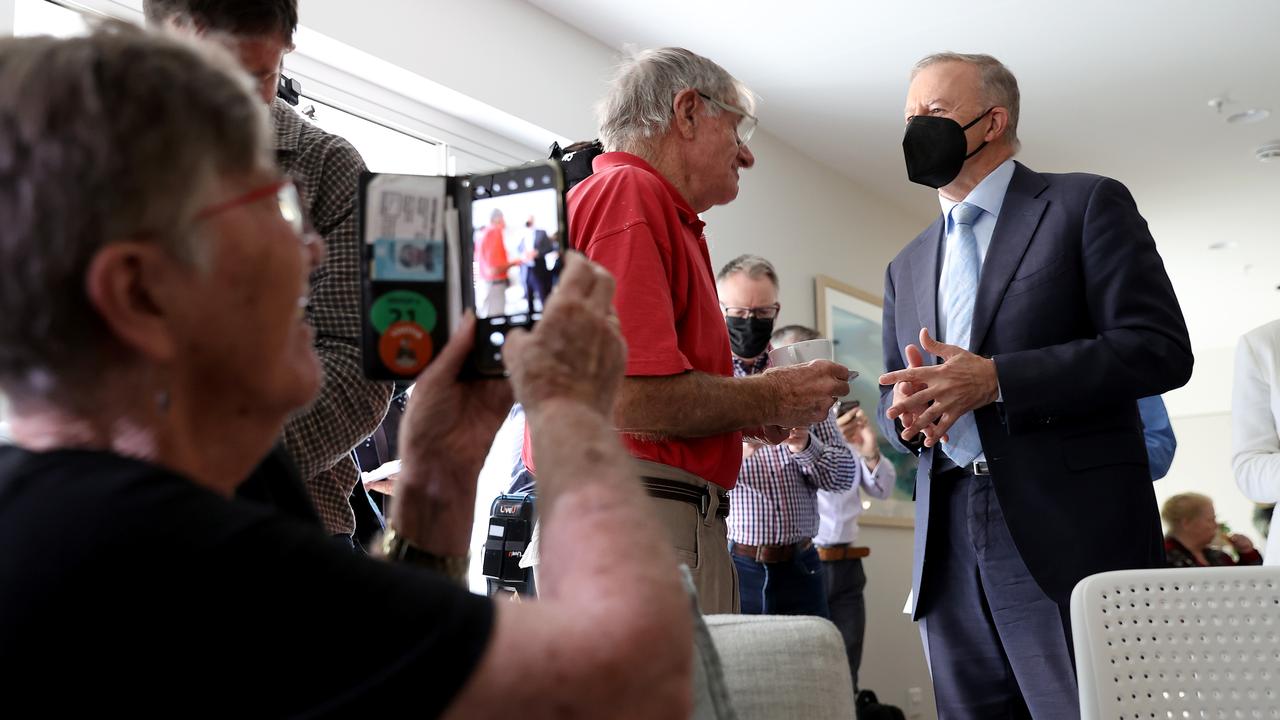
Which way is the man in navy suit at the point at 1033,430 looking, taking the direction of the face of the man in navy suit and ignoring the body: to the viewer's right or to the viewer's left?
to the viewer's left

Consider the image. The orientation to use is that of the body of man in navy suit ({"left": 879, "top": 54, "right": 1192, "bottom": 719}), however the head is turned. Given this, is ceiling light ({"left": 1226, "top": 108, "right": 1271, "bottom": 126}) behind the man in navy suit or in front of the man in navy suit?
behind

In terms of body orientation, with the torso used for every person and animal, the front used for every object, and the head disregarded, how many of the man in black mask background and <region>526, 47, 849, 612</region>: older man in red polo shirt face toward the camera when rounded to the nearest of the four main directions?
1

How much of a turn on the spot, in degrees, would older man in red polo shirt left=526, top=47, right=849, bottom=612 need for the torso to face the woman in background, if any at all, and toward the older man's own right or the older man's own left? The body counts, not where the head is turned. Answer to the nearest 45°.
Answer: approximately 45° to the older man's own left

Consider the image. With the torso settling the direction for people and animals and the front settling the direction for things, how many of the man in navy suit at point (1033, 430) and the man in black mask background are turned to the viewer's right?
0

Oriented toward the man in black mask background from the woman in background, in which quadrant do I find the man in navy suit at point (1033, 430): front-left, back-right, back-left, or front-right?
front-left

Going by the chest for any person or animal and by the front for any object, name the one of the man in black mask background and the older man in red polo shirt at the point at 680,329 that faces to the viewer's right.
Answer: the older man in red polo shirt

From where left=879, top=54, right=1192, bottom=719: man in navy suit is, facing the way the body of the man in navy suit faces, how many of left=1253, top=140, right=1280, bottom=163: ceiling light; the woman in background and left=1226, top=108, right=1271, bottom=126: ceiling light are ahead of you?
0

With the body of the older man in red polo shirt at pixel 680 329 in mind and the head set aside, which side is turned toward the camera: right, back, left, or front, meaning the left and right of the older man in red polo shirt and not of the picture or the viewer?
right

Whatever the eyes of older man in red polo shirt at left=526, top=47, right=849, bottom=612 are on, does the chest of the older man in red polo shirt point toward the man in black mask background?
no

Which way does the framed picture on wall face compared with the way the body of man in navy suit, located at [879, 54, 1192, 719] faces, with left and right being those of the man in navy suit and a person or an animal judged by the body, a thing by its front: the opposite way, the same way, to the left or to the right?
to the left

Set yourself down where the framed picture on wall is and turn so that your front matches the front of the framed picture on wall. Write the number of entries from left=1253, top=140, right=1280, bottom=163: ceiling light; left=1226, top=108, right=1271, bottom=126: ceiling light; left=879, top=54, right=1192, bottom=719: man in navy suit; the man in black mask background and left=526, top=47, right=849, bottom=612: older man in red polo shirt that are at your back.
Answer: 0

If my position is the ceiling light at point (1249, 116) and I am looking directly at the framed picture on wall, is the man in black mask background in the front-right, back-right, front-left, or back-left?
front-left

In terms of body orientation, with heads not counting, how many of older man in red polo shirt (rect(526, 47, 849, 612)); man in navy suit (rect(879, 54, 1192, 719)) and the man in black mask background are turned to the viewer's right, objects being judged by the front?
1

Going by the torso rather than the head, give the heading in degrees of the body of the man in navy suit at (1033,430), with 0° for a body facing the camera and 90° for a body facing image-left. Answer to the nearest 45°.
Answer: approximately 45°

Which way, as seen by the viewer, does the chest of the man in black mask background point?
toward the camera

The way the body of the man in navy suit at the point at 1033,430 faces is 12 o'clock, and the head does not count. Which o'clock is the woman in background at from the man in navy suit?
The woman in background is roughly at 5 o'clock from the man in navy suit.

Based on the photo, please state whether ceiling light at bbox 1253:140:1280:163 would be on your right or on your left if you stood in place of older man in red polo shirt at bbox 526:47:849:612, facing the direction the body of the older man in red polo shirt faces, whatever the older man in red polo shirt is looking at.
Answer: on your left
